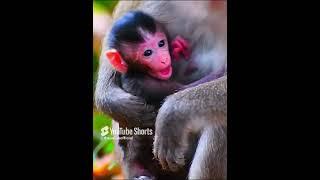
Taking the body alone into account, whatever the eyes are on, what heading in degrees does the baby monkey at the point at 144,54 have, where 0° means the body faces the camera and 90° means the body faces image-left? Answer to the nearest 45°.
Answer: approximately 315°

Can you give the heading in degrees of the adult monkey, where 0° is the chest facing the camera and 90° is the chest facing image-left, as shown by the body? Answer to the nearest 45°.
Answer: approximately 45°
